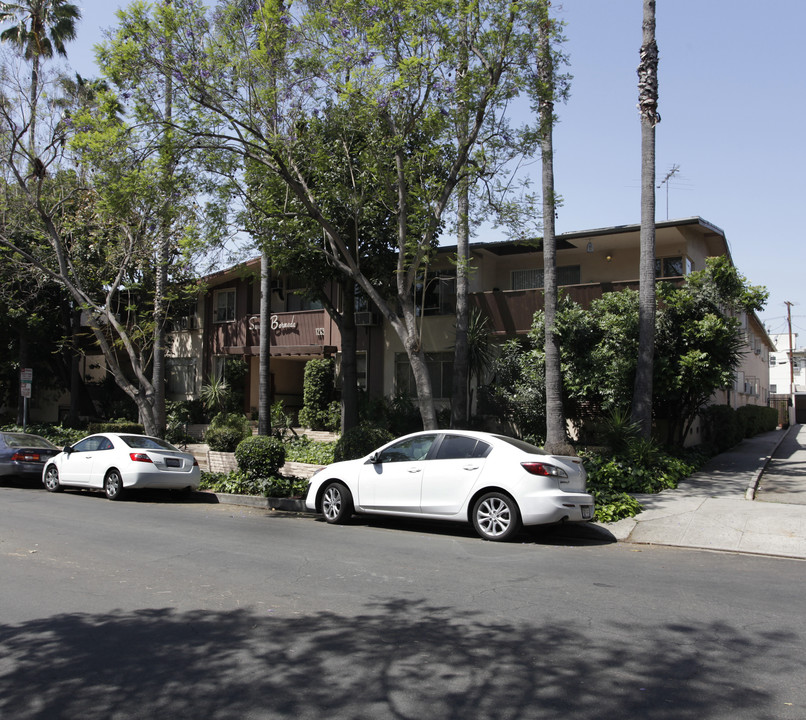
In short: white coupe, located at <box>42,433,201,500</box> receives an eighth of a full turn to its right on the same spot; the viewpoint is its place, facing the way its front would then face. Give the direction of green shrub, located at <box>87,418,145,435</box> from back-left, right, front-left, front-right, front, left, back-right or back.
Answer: front

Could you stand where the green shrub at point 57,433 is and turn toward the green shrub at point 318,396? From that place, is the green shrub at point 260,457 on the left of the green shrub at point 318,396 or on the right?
right

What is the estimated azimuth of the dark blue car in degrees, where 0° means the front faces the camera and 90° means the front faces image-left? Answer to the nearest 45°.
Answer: approximately 135°

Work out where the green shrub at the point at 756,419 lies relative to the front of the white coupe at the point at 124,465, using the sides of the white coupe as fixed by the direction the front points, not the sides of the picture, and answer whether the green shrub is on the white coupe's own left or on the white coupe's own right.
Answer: on the white coupe's own right

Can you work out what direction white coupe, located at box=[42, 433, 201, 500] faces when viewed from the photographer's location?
facing away from the viewer and to the left of the viewer

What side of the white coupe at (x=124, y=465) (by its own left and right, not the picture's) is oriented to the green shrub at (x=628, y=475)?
back

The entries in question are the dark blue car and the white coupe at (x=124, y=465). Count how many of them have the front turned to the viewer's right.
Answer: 0

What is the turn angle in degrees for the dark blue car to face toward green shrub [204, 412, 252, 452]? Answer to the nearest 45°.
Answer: approximately 90° to its right

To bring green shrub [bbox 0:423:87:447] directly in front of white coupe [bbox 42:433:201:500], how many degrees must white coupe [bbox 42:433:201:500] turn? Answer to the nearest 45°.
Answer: approximately 45° to its right

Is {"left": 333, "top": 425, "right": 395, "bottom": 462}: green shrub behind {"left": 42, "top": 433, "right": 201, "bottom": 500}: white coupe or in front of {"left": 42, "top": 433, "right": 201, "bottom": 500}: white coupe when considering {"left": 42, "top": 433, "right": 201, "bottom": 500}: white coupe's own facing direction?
behind

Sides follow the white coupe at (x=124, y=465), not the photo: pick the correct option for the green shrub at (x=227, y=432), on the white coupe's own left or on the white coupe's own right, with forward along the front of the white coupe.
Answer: on the white coupe's own right

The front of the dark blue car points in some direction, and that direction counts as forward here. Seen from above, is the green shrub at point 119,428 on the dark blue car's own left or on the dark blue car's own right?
on the dark blue car's own right
